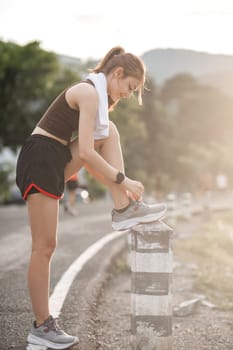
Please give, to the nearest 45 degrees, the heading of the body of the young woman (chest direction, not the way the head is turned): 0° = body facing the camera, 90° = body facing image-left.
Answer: approximately 270°
